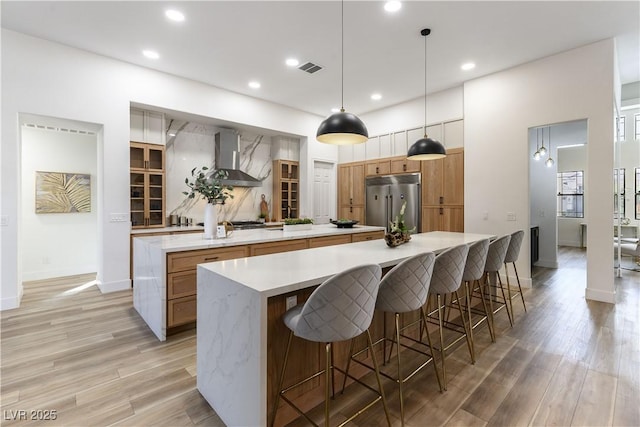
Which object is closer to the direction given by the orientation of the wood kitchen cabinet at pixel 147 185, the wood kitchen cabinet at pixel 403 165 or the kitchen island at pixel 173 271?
the kitchen island

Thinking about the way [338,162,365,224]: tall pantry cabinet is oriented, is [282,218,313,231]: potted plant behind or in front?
in front

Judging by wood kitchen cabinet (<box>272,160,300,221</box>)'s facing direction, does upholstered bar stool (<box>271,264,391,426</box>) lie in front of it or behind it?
in front

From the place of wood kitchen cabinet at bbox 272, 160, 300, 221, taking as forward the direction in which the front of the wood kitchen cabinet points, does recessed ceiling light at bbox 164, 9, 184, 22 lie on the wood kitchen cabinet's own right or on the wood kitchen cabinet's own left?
on the wood kitchen cabinet's own right

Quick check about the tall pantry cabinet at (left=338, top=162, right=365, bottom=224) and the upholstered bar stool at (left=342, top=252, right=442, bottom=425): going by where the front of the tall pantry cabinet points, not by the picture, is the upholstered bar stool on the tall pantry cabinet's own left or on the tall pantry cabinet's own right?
on the tall pantry cabinet's own left

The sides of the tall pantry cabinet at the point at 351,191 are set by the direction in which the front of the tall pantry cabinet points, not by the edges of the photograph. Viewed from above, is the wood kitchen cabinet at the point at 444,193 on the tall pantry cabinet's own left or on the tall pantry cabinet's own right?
on the tall pantry cabinet's own left

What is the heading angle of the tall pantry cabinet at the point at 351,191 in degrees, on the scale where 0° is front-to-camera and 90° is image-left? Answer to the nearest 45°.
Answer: approximately 45°

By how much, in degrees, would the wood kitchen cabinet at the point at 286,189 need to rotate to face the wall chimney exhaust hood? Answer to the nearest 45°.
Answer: approximately 90° to its right

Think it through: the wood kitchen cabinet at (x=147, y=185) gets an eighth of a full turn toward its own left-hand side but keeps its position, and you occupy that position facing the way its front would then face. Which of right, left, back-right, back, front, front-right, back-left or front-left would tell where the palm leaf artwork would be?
back
